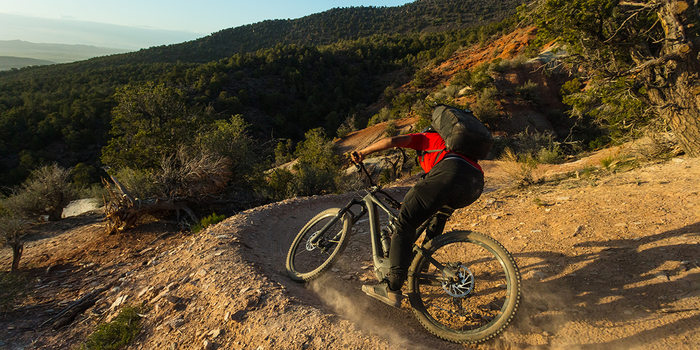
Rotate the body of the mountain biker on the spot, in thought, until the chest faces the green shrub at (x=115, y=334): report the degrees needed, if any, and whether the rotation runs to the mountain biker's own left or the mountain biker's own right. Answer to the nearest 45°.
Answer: approximately 45° to the mountain biker's own left

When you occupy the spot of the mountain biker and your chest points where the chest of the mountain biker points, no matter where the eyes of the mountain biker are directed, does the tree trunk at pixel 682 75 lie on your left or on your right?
on your right

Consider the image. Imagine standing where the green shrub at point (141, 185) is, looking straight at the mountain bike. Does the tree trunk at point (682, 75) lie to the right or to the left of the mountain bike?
left

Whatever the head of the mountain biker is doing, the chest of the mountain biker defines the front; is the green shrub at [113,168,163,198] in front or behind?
in front

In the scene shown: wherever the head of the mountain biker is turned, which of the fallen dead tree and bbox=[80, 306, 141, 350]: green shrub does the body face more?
the fallen dead tree

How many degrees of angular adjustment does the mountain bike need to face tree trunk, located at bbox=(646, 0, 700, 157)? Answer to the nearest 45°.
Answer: approximately 90° to its right

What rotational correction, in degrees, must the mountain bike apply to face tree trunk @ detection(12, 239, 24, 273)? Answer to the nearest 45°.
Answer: approximately 45° to its left

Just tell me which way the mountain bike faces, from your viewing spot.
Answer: facing away from the viewer and to the left of the viewer

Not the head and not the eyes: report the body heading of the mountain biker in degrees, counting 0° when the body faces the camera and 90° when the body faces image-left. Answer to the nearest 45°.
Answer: approximately 135°

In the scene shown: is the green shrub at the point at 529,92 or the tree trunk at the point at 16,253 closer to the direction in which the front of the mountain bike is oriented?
the tree trunk

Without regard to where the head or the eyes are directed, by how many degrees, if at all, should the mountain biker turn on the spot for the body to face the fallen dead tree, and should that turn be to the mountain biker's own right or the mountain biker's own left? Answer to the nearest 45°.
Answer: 0° — they already face it
